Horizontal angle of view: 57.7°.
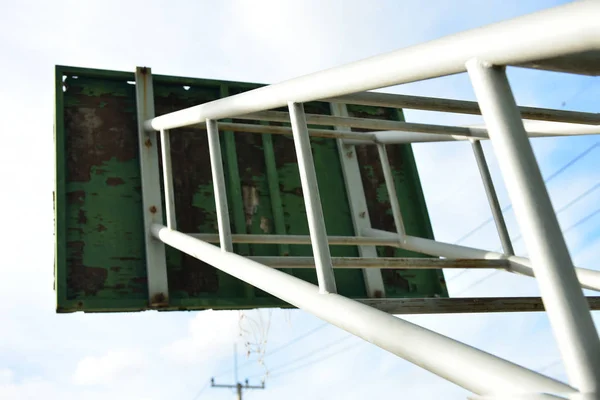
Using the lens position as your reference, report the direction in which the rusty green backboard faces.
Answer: facing away from the viewer and to the left of the viewer
